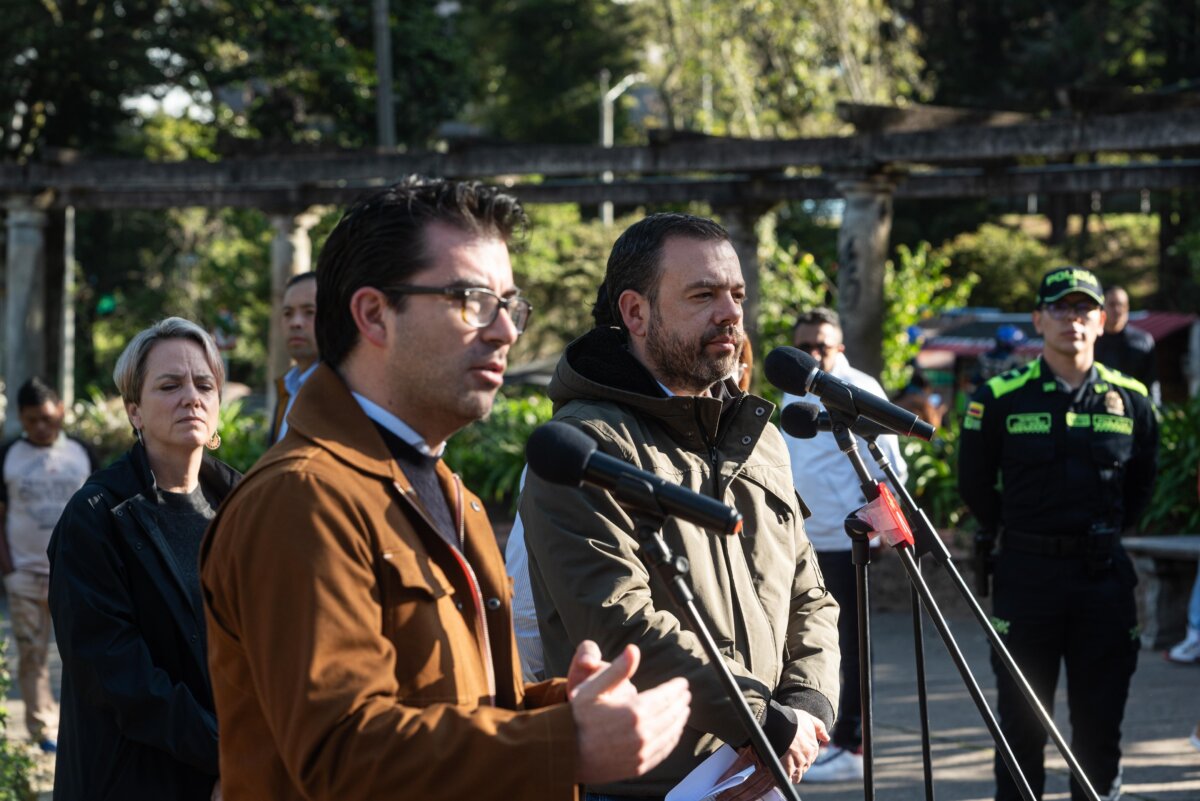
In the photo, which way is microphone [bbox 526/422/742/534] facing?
to the viewer's left

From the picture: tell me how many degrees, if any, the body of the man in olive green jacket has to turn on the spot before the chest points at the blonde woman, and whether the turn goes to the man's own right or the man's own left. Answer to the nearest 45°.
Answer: approximately 135° to the man's own right

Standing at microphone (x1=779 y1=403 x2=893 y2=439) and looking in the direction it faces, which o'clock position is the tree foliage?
The tree foliage is roughly at 3 o'clock from the microphone.

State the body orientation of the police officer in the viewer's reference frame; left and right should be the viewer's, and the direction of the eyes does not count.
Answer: facing the viewer

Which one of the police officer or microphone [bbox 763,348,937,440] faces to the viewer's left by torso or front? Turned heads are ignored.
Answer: the microphone

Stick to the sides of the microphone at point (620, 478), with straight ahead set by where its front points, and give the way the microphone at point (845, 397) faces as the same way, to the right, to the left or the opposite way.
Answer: the same way

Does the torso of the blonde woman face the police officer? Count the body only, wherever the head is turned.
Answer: no

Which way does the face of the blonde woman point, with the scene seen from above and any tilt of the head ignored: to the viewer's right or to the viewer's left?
to the viewer's right

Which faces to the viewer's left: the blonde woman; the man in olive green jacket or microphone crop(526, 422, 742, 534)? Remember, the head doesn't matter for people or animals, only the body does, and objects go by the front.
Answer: the microphone

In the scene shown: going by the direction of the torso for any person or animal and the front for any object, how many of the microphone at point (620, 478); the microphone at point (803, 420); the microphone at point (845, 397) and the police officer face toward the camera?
1

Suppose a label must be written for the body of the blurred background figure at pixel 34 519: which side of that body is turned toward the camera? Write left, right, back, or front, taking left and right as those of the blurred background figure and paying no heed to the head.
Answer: front

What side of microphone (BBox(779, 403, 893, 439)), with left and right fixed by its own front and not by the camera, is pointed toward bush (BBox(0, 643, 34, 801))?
front

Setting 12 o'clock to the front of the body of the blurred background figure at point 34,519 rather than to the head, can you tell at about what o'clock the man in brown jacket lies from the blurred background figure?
The man in brown jacket is roughly at 12 o'clock from the blurred background figure.

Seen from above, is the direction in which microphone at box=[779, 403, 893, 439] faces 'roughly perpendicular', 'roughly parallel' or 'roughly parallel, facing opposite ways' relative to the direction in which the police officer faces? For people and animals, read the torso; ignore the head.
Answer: roughly perpendicular

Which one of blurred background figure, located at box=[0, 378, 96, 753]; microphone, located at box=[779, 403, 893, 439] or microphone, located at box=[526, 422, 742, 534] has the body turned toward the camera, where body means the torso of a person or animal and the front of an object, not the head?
the blurred background figure

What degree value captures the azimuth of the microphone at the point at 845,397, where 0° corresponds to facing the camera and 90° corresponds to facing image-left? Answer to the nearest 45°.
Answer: approximately 90°

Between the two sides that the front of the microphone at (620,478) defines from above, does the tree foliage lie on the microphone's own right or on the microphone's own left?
on the microphone's own right

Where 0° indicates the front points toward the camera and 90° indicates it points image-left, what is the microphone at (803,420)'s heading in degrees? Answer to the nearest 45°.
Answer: approximately 90°

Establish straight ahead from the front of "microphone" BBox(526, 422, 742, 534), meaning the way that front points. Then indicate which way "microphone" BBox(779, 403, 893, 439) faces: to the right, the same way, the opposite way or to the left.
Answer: the same way

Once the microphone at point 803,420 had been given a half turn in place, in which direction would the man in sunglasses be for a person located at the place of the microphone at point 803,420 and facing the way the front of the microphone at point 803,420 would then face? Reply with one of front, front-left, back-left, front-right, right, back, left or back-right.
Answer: left

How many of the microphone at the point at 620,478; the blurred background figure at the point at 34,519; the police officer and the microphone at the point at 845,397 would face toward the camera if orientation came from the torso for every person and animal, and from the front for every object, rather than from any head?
2

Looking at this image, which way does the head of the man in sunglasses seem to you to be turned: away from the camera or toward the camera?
toward the camera
